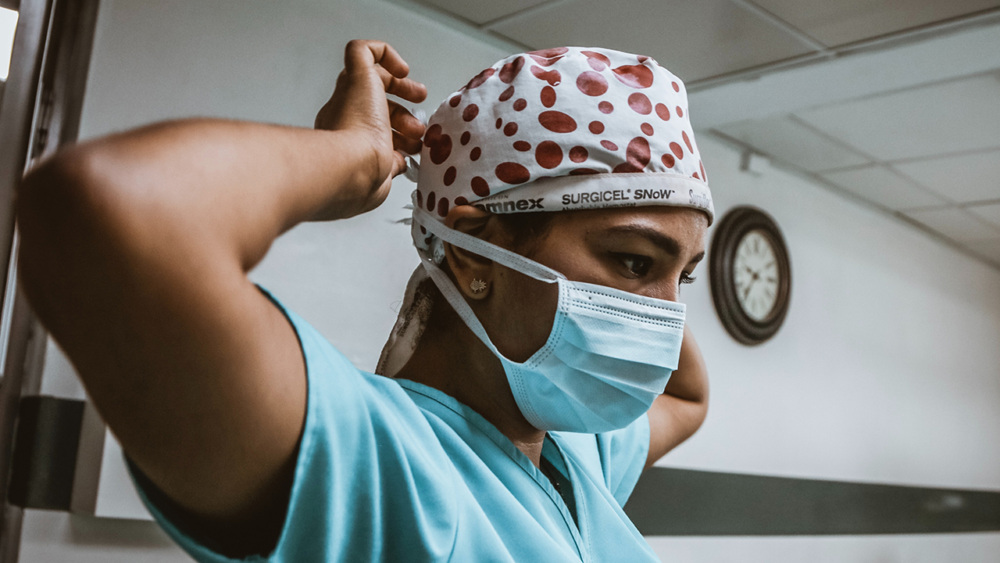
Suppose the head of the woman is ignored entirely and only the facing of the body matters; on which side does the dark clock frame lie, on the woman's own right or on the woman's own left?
on the woman's own left

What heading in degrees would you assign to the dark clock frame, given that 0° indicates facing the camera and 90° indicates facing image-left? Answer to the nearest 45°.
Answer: approximately 315°

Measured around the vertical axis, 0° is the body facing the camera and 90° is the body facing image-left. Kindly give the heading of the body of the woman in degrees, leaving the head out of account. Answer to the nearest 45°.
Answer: approximately 315°

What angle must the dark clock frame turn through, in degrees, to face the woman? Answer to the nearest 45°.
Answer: approximately 45° to its right
